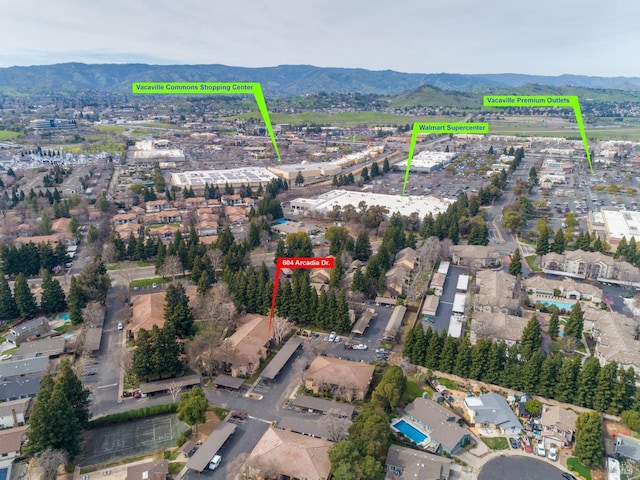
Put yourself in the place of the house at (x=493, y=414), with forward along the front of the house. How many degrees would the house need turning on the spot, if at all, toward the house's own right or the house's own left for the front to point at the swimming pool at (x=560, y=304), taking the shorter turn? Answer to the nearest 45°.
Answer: approximately 180°

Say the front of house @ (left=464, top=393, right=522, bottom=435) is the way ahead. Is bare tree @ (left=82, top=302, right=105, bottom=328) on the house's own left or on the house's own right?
on the house's own right

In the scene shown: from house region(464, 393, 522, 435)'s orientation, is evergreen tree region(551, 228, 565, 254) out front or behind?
behind

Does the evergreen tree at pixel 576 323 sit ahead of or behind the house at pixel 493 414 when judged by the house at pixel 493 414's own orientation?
behind

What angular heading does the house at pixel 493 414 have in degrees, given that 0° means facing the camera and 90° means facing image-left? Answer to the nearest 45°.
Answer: approximately 0°

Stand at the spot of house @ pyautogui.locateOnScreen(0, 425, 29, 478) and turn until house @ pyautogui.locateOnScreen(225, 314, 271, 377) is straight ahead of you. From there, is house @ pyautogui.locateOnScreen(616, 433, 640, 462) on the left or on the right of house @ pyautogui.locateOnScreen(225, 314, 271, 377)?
right

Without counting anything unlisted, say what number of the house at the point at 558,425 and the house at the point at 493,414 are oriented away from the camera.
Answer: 0

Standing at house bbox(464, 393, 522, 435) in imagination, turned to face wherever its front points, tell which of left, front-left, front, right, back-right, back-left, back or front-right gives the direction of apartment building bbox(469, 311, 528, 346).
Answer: back

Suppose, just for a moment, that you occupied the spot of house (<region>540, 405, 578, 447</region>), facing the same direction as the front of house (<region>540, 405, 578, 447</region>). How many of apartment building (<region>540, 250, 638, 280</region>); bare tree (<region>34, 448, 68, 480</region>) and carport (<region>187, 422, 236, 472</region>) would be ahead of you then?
2

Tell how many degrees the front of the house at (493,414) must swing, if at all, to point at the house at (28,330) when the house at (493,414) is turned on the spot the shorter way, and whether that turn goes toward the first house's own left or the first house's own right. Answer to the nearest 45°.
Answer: approximately 90° to the first house's own right

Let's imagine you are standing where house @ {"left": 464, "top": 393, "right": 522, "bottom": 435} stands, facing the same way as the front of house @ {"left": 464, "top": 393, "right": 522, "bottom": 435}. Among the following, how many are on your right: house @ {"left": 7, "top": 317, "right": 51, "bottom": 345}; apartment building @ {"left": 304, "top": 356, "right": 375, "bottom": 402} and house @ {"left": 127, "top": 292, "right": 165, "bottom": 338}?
3

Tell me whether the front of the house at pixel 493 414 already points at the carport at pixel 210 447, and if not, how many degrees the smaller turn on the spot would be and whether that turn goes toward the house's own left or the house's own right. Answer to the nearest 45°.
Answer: approximately 45° to the house's own right

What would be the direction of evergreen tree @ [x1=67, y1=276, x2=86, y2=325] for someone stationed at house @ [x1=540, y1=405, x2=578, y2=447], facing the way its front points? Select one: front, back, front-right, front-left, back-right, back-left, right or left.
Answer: front-right

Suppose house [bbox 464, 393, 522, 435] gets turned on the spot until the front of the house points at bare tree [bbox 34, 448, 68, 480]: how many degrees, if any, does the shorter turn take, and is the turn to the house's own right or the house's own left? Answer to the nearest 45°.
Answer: approximately 45° to the house's own right

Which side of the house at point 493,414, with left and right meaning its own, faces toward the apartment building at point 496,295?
back
